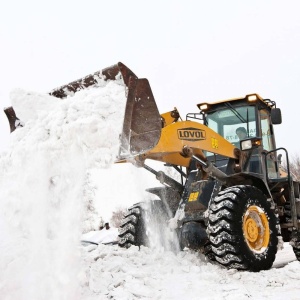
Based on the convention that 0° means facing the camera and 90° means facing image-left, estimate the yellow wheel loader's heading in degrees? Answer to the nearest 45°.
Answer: approximately 45°

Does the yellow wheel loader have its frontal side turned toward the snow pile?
yes
